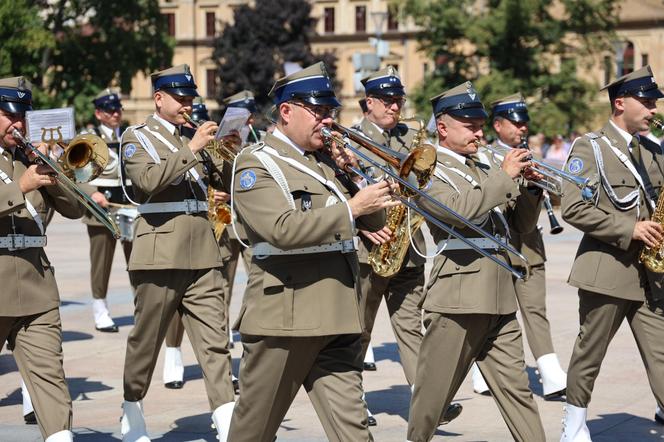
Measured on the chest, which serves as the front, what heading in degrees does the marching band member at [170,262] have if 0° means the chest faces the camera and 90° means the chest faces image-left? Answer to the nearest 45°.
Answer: approximately 315°

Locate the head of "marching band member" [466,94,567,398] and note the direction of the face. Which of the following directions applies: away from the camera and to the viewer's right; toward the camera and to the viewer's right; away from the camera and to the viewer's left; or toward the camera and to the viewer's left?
toward the camera and to the viewer's right

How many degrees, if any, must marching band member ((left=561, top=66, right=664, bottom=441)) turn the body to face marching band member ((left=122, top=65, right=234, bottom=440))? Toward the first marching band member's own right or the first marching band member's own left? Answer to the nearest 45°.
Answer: approximately 135° to the first marching band member's own right

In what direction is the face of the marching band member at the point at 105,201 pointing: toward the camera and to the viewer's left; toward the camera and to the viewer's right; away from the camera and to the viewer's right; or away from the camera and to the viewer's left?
toward the camera and to the viewer's right

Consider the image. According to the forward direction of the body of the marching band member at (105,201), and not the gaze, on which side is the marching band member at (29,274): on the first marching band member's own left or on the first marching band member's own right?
on the first marching band member's own right

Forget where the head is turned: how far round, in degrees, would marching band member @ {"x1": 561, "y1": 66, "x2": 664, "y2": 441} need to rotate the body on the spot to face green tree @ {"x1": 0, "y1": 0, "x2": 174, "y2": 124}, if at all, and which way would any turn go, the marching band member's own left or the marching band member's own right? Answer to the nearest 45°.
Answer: approximately 180°

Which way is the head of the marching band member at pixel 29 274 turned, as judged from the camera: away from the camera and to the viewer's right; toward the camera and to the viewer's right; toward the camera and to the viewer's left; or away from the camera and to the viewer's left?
toward the camera and to the viewer's right

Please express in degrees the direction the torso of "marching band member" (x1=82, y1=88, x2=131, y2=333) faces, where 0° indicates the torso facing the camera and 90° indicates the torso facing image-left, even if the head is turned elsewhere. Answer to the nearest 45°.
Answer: approximately 315°

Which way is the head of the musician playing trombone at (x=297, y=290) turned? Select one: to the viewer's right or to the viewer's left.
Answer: to the viewer's right
